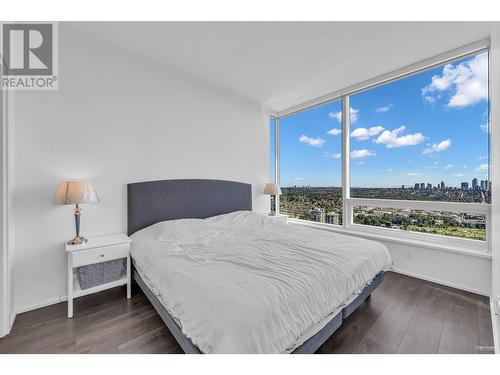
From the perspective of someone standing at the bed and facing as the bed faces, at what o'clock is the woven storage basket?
The woven storage basket is roughly at 5 o'clock from the bed.

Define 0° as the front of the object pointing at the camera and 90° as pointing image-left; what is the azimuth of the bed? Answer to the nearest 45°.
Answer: approximately 315°

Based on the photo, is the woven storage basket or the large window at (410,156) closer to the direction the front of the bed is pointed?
the large window

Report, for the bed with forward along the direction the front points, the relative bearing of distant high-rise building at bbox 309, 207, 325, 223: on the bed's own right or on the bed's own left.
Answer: on the bed's own left

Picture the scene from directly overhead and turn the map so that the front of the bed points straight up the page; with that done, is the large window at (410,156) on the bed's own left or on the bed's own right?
on the bed's own left

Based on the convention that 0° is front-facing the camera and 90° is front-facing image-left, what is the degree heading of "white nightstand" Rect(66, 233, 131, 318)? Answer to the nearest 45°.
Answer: approximately 315°
